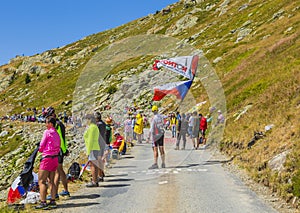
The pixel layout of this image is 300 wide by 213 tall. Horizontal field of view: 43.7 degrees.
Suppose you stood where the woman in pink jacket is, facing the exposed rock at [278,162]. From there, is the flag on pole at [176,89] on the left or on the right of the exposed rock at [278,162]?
left
